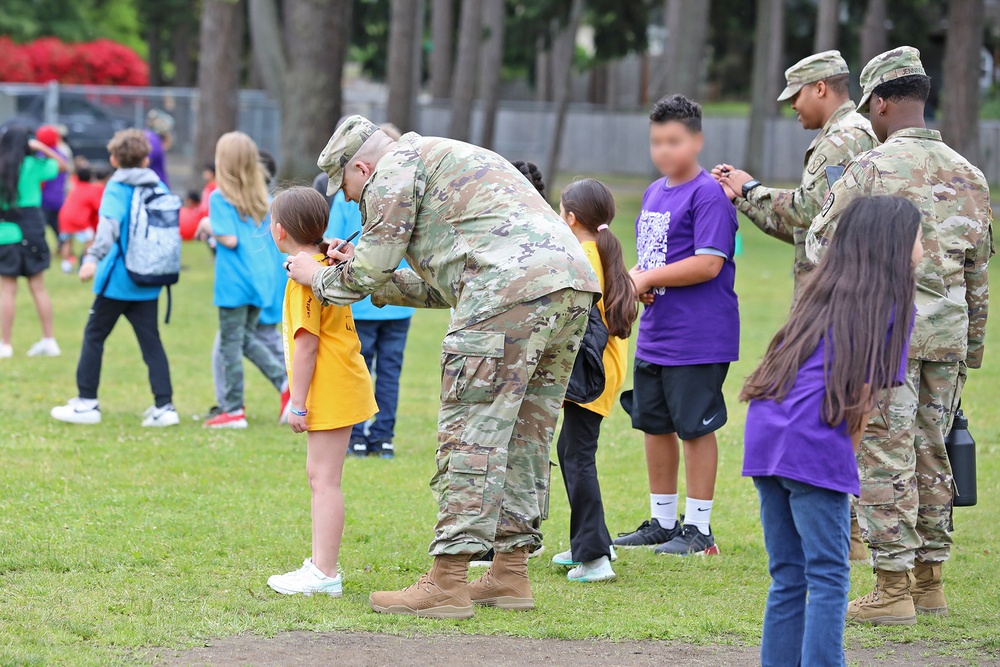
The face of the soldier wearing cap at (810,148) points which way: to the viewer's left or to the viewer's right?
to the viewer's left

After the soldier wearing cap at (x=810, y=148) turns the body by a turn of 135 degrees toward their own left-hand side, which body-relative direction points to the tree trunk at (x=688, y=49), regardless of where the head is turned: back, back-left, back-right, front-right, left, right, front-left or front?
back-left

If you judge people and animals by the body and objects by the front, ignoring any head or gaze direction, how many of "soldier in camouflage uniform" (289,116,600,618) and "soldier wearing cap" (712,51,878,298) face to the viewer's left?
2

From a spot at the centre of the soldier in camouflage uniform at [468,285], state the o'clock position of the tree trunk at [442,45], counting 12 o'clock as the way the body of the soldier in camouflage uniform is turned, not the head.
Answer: The tree trunk is roughly at 3 o'clock from the soldier in camouflage uniform.

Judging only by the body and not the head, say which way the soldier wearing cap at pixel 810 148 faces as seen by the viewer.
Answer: to the viewer's left

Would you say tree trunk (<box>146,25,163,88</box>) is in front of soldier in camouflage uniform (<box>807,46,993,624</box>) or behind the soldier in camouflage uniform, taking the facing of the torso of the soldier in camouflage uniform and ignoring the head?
in front

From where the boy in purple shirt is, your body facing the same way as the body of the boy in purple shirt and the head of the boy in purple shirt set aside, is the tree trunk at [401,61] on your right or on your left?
on your right

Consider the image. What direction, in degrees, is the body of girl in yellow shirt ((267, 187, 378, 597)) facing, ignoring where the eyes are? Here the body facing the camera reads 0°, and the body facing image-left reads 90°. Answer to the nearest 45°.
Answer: approximately 90°

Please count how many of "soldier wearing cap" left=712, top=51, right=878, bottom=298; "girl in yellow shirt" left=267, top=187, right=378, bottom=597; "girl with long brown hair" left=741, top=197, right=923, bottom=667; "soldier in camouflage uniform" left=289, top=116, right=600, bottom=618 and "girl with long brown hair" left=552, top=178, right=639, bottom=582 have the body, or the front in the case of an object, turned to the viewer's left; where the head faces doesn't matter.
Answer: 4

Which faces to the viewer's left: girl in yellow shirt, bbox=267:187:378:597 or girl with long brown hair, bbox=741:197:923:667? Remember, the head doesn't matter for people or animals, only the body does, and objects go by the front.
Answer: the girl in yellow shirt

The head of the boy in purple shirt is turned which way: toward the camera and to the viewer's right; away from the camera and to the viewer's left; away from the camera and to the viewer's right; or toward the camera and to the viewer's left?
toward the camera and to the viewer's left

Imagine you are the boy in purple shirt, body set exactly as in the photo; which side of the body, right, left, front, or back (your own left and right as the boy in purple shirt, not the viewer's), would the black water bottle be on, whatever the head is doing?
left

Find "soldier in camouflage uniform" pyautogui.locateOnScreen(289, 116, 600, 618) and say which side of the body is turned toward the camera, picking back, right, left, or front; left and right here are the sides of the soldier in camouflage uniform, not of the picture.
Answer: left
